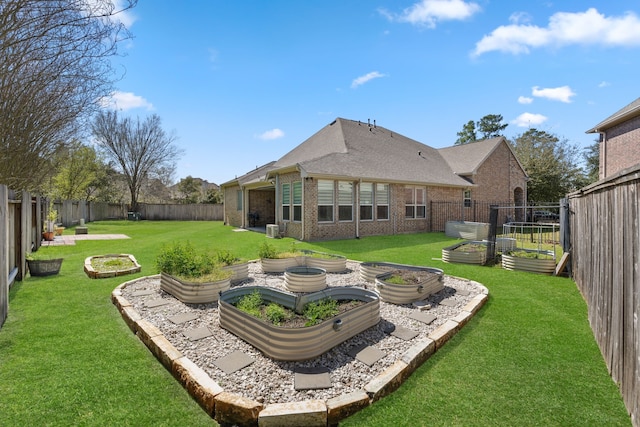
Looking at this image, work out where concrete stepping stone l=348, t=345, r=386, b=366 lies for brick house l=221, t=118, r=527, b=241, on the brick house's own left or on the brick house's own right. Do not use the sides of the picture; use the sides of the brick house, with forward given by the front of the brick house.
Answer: on the brick house's own right

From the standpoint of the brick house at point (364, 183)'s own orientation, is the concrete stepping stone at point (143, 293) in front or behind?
behind

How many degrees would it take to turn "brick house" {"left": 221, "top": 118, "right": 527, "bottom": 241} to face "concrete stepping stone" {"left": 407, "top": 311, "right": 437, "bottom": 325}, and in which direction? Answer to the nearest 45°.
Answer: approximately 135° to its right

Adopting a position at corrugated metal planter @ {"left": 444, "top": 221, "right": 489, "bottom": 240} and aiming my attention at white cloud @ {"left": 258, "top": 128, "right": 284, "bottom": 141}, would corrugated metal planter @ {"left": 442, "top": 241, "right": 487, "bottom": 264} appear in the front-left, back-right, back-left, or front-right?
back-left

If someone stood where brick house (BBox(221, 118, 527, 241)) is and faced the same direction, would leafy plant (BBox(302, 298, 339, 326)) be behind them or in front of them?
behind

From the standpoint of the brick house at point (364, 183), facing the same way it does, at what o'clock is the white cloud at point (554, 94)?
The white cloud is roughly at 1 o'clock from the brick house.

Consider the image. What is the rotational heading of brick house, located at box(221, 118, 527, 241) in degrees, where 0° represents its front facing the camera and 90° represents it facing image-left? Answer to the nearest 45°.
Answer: approximately 225°

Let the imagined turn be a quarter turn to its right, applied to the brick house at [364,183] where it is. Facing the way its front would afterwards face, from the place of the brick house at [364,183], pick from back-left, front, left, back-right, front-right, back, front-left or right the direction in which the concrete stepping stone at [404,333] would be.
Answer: front-right

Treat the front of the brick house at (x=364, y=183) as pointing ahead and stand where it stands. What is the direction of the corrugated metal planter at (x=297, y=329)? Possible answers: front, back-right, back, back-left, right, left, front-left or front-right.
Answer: back-right

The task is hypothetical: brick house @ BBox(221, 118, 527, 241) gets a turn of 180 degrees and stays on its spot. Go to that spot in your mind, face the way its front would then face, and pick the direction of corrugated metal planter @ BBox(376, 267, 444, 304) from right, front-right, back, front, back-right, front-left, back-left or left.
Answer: front-left
